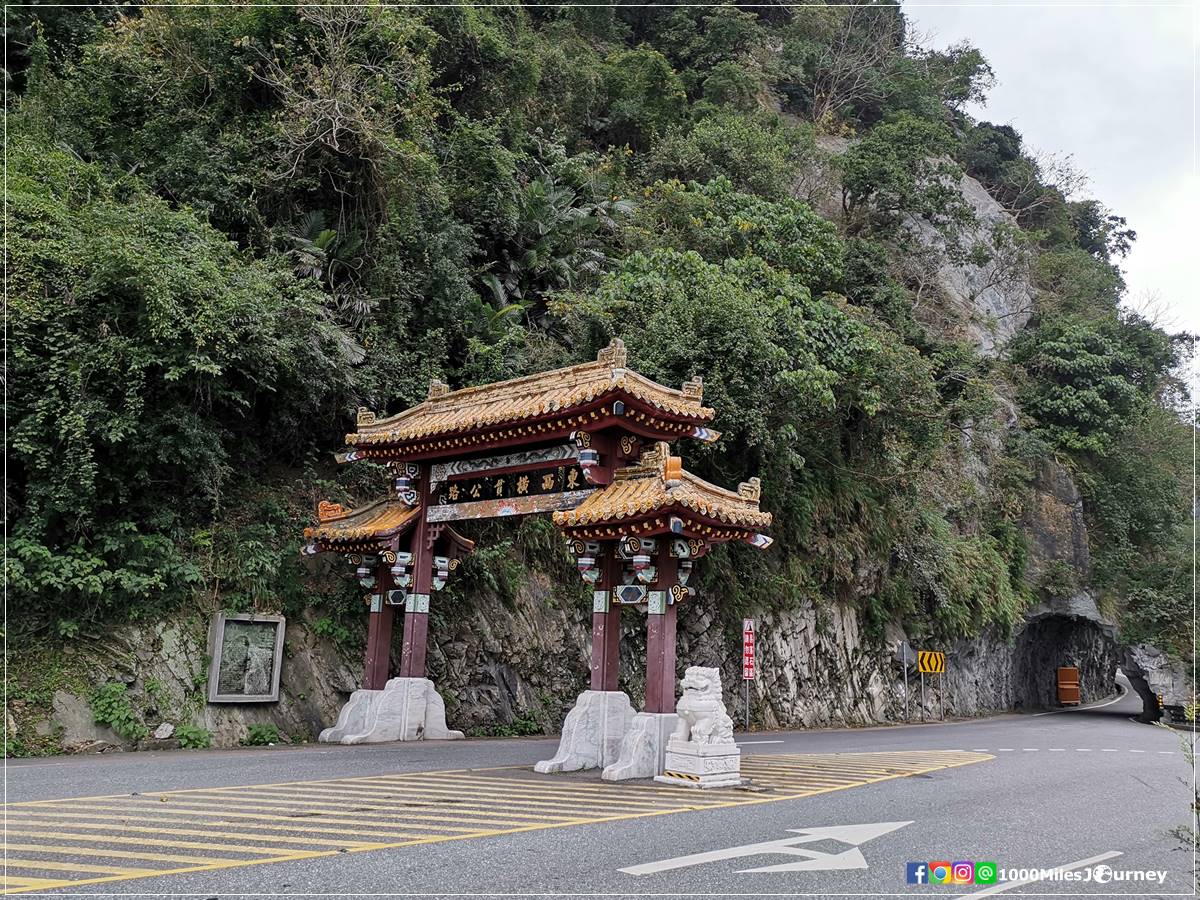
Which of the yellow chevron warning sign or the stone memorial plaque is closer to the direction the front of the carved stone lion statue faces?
the stone memorial plaque

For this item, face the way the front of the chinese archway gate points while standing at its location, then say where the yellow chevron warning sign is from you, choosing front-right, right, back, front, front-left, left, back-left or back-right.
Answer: back

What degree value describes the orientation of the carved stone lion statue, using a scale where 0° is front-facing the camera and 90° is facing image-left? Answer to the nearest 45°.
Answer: approximately 45°

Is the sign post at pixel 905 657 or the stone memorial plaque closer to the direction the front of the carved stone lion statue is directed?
the stone memorial plaque

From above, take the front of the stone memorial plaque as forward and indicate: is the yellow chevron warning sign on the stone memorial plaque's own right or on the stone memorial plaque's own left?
on the stone memorial plaque's own left

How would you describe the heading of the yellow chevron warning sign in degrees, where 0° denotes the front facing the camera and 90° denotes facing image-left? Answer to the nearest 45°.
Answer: approximately 0°

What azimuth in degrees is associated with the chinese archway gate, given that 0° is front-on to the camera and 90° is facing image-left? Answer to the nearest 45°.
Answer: approximately 45°

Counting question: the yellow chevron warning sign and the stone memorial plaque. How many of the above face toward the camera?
2

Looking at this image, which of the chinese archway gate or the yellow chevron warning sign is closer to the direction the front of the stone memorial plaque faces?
the chinese archway gate
